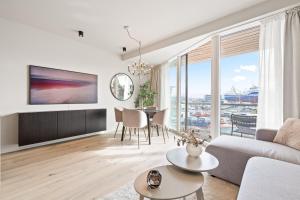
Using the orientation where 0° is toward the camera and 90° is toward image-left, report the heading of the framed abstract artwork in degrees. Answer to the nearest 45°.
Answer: approximately 315°

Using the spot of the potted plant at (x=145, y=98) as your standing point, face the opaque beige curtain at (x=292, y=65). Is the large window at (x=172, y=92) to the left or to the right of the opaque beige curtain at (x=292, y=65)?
left
